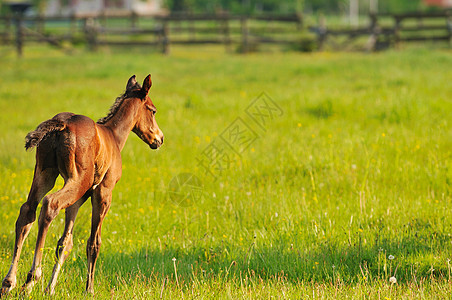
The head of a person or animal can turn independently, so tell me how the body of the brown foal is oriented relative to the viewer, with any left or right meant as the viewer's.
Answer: facing away from the viewer and to the right of the viewer
